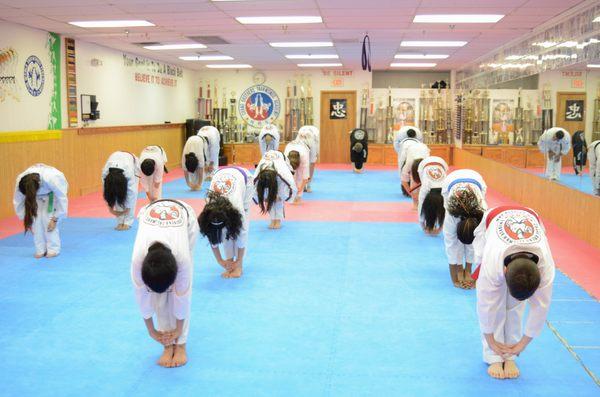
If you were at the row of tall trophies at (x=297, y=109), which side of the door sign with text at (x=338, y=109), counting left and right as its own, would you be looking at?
right

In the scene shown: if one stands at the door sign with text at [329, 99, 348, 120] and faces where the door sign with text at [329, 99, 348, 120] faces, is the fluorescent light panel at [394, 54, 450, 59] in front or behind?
in front

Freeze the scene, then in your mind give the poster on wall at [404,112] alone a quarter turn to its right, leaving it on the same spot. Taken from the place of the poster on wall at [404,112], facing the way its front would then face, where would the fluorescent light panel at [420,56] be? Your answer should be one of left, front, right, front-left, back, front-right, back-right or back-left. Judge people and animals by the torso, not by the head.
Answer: left

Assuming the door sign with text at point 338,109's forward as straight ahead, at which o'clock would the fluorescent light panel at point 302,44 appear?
The fluorescent light panel is roughly at 12 o'clock from the door sign with text.

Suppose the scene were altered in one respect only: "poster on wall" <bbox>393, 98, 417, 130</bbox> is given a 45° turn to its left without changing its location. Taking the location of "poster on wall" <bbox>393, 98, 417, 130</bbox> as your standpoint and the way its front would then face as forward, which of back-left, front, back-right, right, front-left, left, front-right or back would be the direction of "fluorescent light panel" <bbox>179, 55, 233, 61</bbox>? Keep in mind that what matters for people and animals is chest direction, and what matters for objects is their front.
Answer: right

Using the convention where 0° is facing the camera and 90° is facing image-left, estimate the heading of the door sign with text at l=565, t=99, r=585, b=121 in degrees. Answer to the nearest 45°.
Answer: approximately 0°

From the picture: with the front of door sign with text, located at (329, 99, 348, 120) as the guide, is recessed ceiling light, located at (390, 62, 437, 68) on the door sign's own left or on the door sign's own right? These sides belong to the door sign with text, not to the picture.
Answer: on the door sign's own left

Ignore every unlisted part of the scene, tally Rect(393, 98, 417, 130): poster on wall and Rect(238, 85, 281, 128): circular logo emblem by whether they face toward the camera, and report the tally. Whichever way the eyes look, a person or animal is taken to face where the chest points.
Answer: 2

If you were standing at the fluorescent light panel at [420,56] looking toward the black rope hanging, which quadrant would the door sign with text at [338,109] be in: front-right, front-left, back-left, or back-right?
back-right

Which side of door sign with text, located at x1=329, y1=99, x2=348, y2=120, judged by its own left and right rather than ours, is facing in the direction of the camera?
front

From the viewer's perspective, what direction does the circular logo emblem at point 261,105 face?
toward the camera
